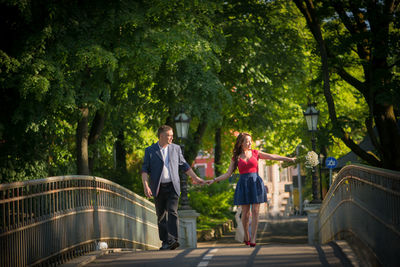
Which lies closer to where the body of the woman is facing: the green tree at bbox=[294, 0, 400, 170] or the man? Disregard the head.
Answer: the man

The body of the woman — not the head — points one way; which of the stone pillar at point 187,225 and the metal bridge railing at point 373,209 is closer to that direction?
the metal bridge railing

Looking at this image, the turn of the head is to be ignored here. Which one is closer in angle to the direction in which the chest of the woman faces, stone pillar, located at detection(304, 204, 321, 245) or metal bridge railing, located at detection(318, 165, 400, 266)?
the metal bridge railing

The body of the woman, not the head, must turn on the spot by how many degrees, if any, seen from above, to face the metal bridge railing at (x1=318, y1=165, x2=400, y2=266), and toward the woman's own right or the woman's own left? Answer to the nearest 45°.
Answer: approximately 45° to the woman's own left

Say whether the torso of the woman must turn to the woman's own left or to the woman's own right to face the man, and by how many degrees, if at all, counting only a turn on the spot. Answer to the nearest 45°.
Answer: approximately 90° to the woman's own right

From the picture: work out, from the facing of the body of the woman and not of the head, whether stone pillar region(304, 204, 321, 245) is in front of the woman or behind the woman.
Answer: behind

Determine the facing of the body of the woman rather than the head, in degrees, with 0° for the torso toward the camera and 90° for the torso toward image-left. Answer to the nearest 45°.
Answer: approximately 0°

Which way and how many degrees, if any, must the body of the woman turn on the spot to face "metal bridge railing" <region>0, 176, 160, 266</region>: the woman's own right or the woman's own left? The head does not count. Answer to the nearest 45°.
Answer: approximately 45° to the woman's own right

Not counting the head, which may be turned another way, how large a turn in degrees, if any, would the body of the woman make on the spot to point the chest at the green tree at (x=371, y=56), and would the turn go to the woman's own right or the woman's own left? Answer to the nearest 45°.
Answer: approximately 135° to the woman's own left
